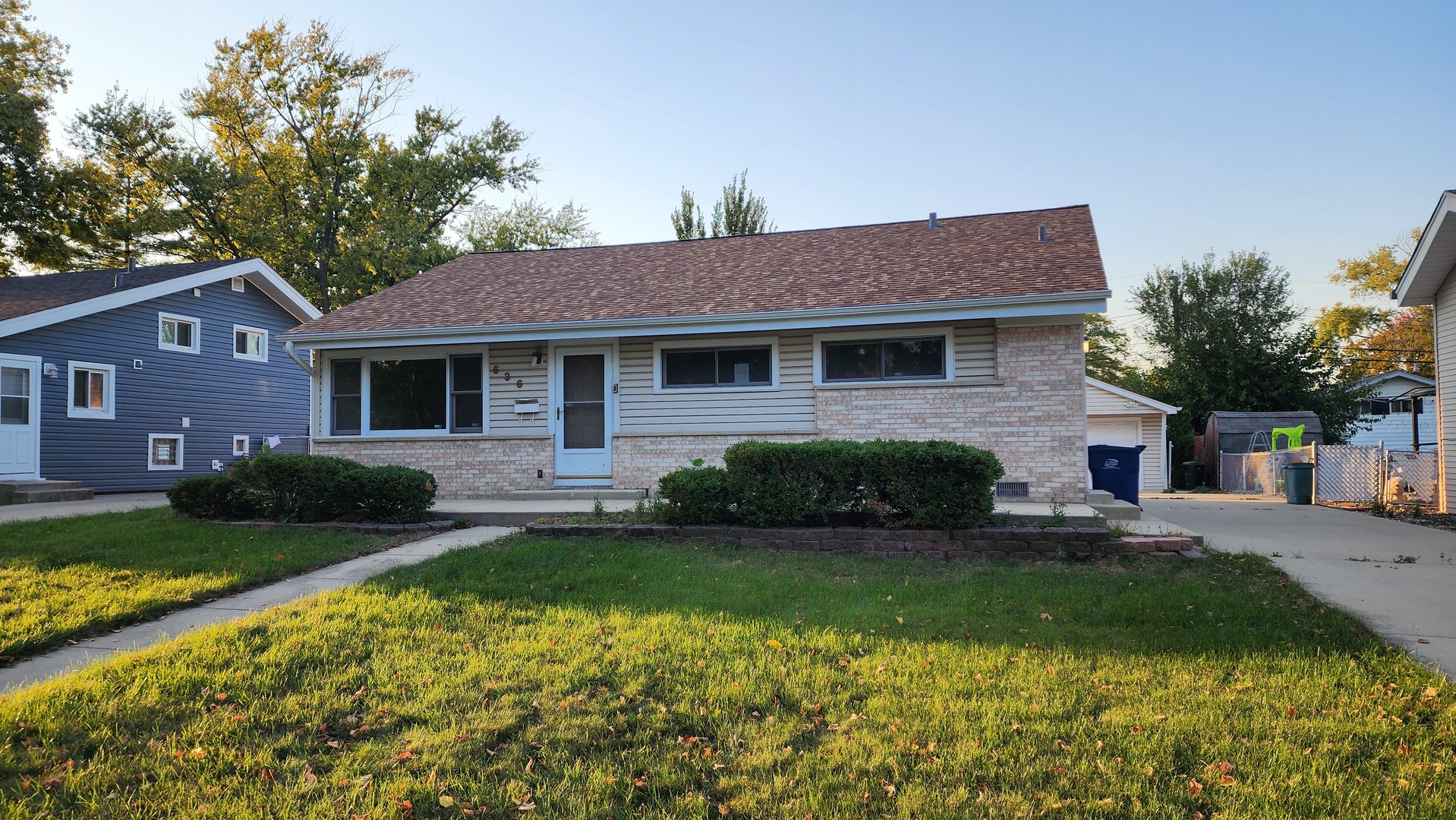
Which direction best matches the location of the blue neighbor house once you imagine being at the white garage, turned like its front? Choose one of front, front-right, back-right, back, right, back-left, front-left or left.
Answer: front-right

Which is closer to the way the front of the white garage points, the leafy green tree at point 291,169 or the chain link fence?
the chain link fence

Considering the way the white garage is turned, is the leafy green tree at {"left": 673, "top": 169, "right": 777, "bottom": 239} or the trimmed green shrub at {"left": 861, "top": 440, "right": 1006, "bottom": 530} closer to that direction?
the trimmed green shrub

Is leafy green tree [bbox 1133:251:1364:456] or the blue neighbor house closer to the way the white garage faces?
the blue neighbor house

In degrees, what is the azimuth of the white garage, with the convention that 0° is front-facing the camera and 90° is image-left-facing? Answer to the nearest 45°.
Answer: approximately 0°

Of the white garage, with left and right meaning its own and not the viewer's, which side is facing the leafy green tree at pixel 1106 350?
back
